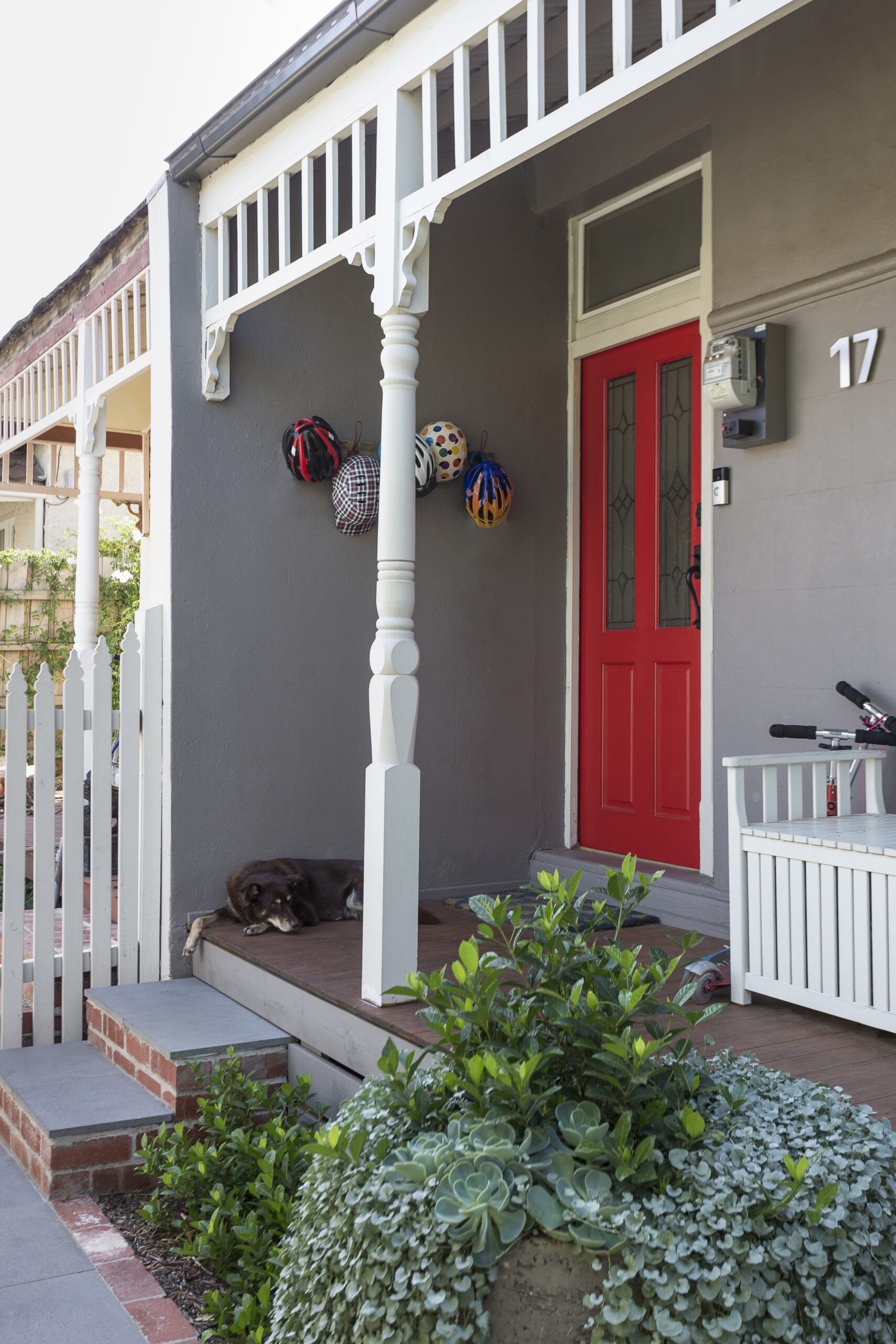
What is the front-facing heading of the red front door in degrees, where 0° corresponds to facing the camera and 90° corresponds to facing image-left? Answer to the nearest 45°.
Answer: approximately 45°

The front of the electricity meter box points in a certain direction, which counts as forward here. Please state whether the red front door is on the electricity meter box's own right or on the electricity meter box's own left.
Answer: on the electricity meter box's own right

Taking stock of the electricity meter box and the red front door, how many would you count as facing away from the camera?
0

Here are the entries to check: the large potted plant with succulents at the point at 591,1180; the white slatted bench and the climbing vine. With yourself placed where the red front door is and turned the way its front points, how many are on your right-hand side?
1

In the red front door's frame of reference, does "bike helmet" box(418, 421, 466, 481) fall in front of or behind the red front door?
in front

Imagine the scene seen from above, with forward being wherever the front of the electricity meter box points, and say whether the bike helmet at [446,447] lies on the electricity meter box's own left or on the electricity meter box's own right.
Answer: on the electricity meter box's own right

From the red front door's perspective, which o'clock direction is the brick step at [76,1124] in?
The brick step is roughly at 12 o'clock from the red front door.

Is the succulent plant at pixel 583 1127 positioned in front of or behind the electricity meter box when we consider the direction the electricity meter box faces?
in front
